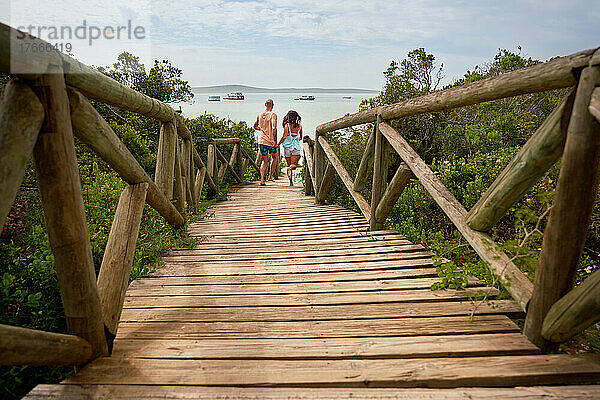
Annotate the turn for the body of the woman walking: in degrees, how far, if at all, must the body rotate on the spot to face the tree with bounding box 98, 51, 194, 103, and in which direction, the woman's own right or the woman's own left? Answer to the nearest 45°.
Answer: approximately 90° to the woman's own left

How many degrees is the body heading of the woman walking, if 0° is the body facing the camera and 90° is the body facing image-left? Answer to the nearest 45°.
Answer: approximately 180°

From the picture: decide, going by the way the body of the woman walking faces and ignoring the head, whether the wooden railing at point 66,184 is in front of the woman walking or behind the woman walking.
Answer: behind

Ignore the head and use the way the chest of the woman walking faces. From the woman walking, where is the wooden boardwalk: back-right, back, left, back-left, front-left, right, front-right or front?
back

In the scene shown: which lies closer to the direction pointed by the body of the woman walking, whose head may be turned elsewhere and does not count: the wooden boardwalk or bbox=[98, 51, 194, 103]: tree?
the tree
